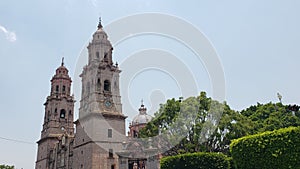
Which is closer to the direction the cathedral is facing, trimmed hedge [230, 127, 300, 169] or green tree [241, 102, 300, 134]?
the trimmed hedge

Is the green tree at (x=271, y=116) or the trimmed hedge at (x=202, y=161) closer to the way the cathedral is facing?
the trimmed hedge

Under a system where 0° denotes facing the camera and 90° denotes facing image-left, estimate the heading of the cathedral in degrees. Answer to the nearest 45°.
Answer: approximately 45°

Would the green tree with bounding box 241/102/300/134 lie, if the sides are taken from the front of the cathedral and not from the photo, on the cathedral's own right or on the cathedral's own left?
on the cathedral's own left

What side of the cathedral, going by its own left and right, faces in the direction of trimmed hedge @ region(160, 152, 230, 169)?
left

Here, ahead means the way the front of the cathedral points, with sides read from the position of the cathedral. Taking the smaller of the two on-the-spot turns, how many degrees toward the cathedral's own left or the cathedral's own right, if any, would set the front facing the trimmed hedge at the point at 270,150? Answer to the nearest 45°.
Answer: approximately 45° to the cathedral's own left

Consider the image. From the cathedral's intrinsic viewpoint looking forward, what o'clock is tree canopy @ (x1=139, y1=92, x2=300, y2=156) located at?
The tree canopy is roughly at 9 o'clock from the cathedral.

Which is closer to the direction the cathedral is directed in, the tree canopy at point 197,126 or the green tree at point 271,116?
the tree canopy
